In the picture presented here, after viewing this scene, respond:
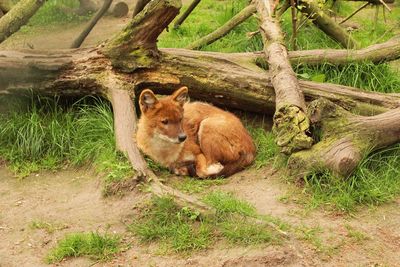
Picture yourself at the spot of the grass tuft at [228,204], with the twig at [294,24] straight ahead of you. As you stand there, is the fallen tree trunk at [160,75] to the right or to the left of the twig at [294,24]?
left

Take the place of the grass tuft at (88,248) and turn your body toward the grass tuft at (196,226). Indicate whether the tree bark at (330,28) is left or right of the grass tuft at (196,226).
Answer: left
